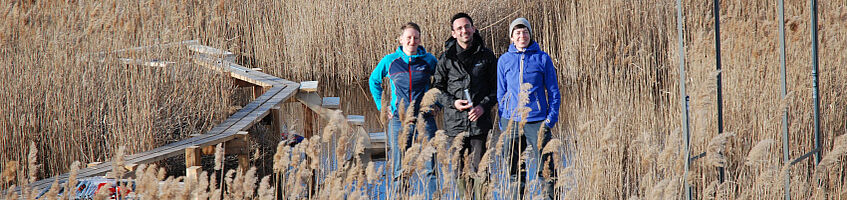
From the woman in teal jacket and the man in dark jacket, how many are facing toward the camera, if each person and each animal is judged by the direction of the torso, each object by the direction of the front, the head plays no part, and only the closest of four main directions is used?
2

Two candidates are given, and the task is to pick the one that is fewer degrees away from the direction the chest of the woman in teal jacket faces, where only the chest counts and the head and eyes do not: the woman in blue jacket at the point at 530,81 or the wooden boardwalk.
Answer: the woman in blue jacket

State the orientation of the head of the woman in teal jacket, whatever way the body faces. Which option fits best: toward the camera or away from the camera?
toward the camera

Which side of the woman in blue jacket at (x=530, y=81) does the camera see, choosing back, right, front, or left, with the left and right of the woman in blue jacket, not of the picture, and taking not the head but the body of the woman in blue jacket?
front

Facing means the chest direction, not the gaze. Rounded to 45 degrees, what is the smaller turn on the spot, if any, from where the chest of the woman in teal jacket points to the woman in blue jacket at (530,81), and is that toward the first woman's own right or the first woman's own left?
approximately 45° to the first woman's own left

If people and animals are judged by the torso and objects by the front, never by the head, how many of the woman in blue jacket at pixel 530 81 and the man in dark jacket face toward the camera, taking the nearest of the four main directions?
2

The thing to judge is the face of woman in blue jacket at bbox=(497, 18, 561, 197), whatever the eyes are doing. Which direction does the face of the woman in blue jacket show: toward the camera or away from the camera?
toward the camera

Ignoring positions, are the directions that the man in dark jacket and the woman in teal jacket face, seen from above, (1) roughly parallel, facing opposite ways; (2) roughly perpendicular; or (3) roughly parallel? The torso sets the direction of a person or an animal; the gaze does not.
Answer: roughly parallel

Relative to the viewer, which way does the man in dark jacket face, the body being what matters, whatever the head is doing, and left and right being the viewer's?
facing the viewer

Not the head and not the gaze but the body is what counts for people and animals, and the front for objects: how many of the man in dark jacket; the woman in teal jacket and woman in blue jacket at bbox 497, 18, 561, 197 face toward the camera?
3
